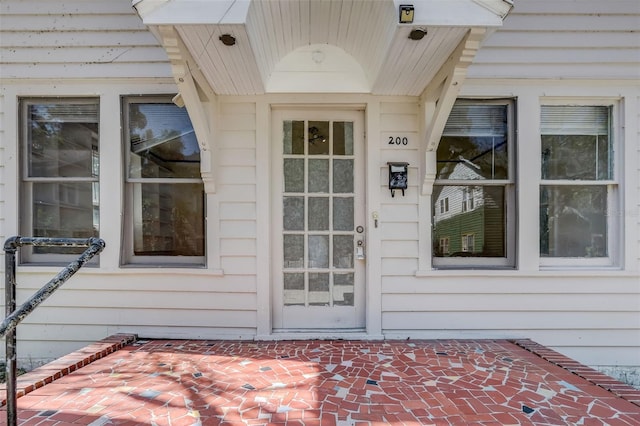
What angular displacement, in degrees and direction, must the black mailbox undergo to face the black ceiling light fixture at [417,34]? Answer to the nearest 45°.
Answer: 0° — it already faces it

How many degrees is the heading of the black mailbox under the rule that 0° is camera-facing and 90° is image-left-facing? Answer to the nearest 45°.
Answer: approximately 0°

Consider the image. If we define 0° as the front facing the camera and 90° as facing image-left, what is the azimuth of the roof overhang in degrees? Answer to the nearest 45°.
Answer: approximately 0°
